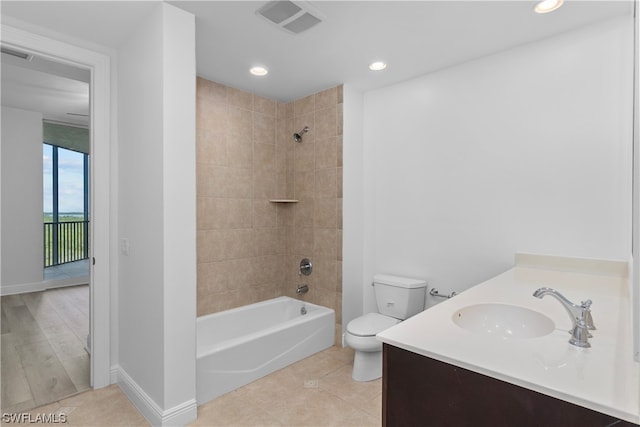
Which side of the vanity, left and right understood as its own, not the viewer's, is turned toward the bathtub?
front
